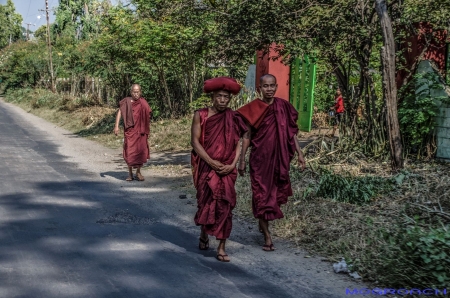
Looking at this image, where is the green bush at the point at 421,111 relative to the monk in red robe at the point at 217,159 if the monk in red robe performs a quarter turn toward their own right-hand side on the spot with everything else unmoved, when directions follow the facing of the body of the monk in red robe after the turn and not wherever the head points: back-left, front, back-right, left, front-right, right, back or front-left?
back-right

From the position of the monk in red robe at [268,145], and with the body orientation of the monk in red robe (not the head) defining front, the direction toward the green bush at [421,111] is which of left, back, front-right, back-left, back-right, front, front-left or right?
back-left

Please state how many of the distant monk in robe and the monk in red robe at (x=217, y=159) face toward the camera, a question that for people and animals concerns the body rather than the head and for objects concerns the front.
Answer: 2

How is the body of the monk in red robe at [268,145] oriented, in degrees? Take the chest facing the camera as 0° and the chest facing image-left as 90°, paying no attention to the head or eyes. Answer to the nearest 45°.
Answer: approximately 0°

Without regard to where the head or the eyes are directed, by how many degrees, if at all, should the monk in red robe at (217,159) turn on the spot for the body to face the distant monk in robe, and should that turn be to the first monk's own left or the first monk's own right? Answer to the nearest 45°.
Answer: approximately 180°

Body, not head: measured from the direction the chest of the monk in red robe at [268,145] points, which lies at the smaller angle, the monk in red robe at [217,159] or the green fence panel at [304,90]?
the monk in red robe
